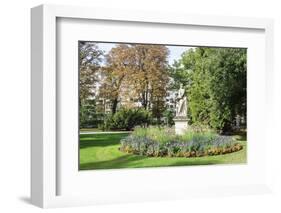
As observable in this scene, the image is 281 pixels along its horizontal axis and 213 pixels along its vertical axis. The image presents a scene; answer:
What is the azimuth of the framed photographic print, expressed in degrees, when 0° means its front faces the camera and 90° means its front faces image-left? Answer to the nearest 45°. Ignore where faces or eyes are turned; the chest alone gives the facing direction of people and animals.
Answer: approximately 315°
